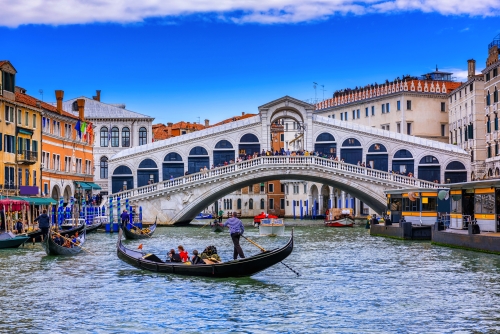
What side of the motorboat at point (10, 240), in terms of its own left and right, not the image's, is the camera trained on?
right

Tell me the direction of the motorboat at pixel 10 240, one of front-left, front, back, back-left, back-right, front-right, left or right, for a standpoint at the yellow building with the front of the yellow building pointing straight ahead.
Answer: front-right

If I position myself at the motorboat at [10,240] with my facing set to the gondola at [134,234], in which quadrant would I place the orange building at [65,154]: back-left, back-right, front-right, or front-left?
front-left

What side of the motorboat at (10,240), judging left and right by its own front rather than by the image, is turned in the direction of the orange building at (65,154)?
left

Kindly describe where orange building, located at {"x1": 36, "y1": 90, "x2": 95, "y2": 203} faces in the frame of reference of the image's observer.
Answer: facing the viewer and to the right of the viewer

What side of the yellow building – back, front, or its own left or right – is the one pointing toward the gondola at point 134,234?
front

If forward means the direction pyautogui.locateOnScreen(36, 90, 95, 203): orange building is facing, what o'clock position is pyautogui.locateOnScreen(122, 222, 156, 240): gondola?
The gondola is roughly at 1 o'clock from the orange building.

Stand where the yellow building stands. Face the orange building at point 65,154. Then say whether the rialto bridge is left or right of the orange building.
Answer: right

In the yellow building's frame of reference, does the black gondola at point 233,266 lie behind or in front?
in front
